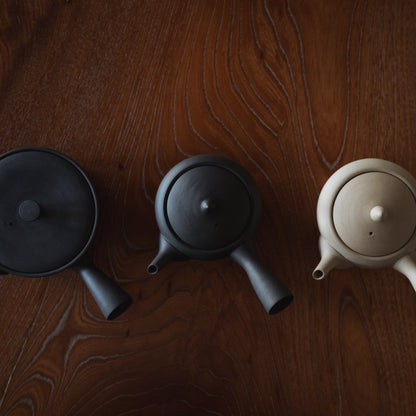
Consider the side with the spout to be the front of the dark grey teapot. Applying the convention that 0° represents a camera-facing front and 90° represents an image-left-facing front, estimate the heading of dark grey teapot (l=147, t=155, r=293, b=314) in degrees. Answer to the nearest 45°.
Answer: approximately 45°

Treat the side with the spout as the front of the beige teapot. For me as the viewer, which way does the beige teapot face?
facing the viewer and to the left of the viewer

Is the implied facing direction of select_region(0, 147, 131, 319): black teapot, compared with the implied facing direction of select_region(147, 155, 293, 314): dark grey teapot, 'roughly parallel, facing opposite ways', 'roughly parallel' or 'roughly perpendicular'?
roughly parallel

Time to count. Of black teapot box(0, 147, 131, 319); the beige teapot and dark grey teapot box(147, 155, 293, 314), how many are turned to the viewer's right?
0

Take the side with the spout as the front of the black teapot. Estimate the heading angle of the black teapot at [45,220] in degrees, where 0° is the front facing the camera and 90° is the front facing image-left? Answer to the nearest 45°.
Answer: approximately 45°

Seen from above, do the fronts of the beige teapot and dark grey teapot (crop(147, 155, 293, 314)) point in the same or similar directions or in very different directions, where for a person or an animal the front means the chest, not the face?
same or similar directions
